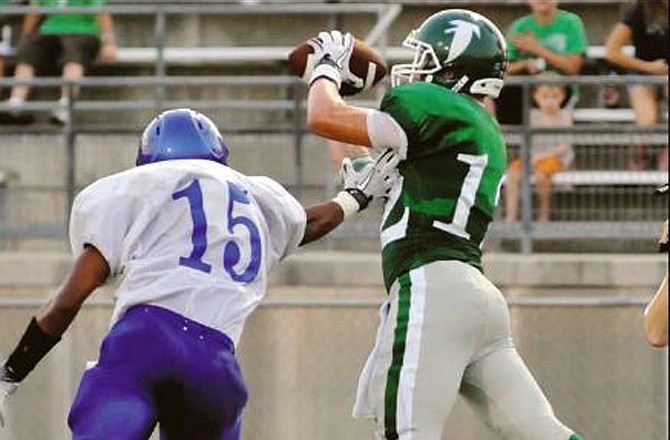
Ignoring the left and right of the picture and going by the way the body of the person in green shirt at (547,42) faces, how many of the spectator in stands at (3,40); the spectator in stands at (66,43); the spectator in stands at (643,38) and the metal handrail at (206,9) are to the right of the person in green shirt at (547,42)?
3

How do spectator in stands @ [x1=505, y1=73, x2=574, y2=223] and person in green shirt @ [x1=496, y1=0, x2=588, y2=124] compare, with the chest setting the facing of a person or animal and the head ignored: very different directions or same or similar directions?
same or similar directions

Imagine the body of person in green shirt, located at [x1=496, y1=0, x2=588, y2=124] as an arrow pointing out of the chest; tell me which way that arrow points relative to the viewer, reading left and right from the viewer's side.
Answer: facing the viewer

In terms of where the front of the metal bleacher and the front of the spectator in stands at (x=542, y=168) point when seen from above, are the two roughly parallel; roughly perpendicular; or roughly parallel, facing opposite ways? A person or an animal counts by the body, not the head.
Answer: roughly parallel

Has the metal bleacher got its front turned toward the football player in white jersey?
yes

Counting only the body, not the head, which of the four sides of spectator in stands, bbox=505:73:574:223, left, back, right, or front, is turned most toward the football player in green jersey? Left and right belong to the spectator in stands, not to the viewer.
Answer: front

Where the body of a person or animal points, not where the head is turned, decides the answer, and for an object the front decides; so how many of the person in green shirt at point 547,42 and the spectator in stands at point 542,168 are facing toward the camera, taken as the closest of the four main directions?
2

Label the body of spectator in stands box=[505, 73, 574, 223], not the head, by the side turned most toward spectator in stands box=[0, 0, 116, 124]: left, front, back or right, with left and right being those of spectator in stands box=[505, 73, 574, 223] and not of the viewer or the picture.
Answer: right

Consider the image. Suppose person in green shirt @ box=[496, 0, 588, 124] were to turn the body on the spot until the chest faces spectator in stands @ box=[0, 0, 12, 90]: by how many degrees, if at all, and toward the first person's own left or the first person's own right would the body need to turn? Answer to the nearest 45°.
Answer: approximately 90° to the first person's own right

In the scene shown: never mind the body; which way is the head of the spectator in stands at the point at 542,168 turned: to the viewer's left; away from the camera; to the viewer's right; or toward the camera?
toward the camera

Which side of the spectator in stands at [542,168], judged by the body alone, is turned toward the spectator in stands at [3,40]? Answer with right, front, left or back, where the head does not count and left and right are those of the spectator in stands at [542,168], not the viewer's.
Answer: right

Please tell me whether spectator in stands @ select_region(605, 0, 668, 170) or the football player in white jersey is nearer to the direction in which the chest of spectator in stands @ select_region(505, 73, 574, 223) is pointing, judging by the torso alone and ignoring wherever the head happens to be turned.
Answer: the football player in white jersey

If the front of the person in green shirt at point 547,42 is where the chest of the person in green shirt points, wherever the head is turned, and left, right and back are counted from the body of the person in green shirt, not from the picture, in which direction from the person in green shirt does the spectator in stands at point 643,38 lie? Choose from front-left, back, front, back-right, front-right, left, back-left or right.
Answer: left

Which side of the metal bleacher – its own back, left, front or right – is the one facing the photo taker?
front
